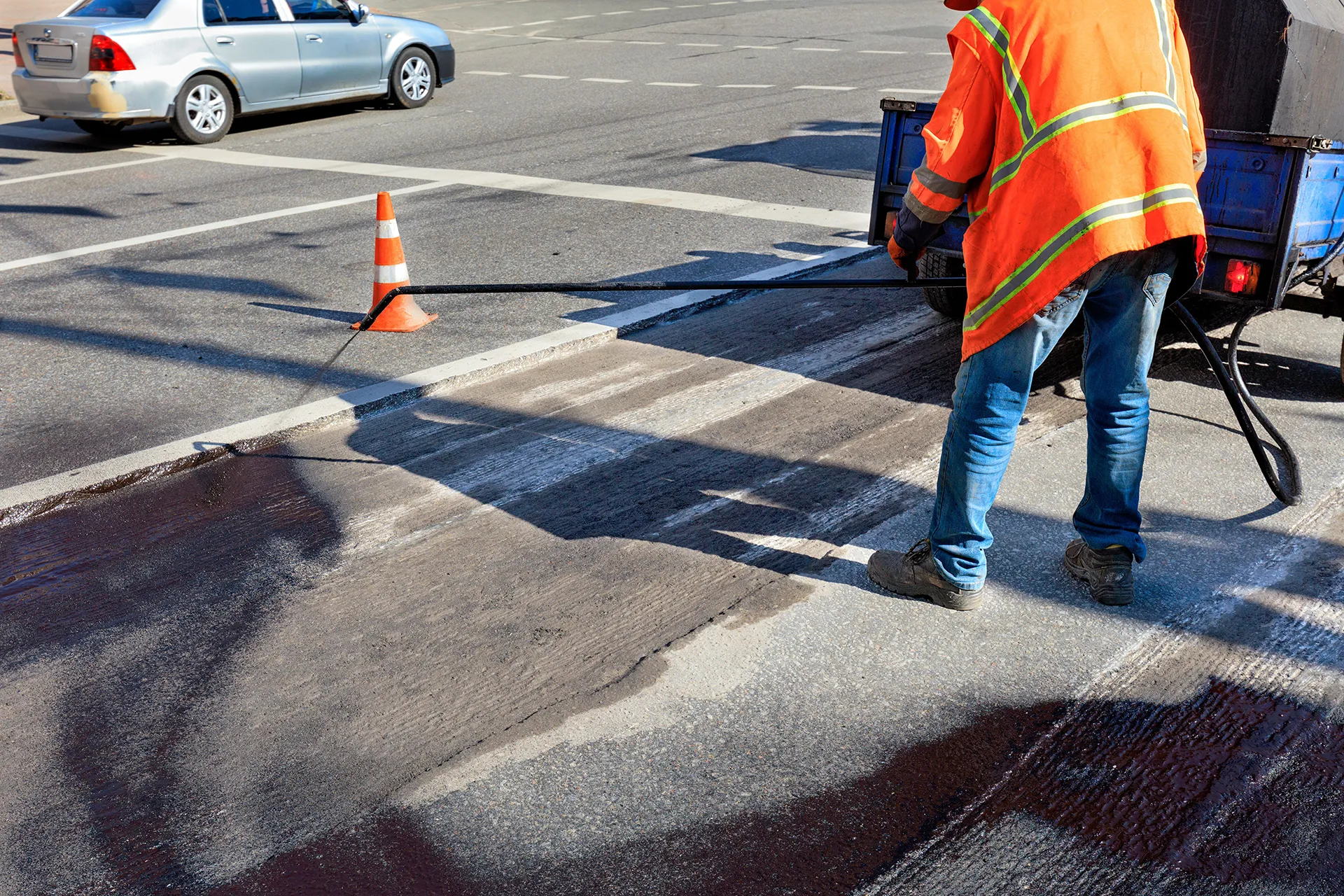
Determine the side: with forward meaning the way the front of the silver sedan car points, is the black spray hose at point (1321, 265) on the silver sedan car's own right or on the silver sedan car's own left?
on the silver sedan car's own right

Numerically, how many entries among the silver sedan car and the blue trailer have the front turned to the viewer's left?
0

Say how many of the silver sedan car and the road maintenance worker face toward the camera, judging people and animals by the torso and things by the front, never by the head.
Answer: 0

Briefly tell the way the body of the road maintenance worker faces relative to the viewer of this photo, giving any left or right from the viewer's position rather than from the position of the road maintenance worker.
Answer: facing away from the viewer and to the left of the viewer

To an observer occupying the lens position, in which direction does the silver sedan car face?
facing away from the viewer and to the right of the viewer

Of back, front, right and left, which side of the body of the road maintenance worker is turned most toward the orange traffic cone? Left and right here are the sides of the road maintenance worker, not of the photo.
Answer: front

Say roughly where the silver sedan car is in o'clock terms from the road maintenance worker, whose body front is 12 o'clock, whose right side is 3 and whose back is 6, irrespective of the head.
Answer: The silver sedan car is roughly at 12 o'clock from the road maintenance worker.

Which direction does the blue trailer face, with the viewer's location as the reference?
facing away from the viewer and to the right of the viewer

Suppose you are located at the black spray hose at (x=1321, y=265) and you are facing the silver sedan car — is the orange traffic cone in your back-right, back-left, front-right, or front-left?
front-left

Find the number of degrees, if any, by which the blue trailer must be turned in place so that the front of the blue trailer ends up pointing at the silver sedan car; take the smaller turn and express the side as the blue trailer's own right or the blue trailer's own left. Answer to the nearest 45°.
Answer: approximately 90° to the blue trailer's own left

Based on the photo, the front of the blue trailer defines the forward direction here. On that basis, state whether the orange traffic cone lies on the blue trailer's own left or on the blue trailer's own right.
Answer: on the blue trailer's own left
